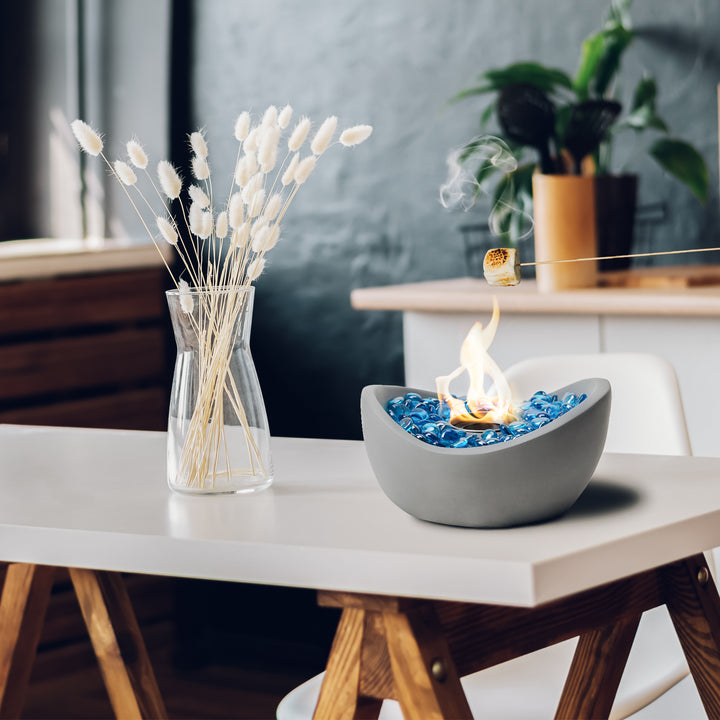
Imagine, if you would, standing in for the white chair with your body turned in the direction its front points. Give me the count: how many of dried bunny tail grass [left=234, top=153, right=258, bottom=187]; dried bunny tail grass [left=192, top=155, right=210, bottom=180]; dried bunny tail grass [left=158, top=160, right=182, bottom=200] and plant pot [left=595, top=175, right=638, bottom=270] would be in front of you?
3

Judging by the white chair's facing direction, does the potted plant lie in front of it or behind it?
behind

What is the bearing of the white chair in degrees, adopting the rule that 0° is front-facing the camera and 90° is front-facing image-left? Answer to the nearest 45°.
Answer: approximately 45°
